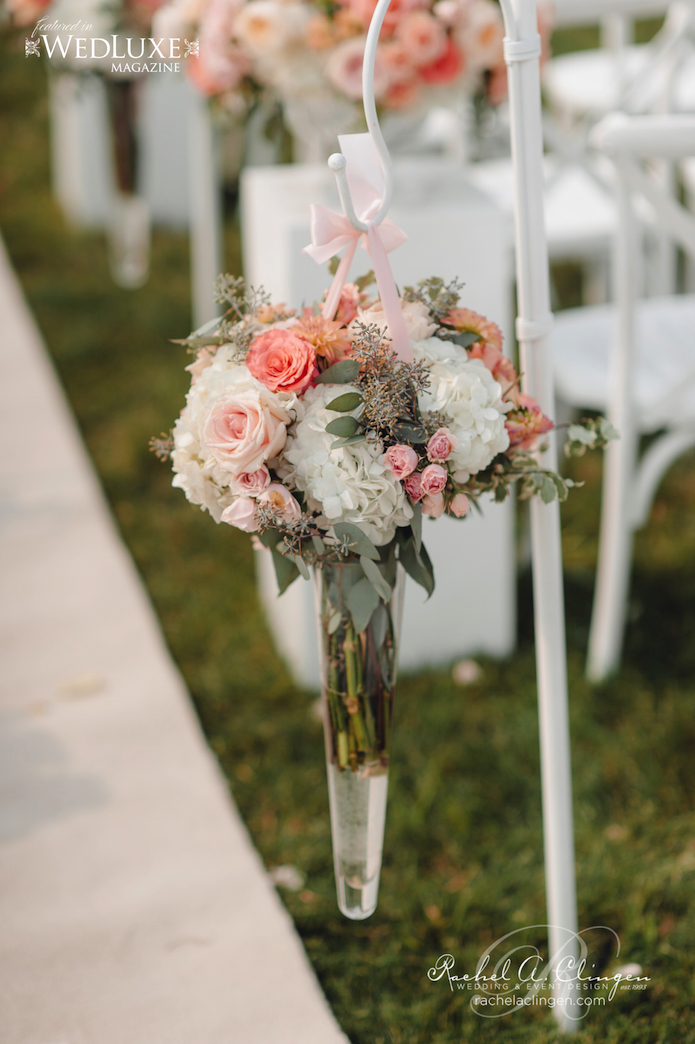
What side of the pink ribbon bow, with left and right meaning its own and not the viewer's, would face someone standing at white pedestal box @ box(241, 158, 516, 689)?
back

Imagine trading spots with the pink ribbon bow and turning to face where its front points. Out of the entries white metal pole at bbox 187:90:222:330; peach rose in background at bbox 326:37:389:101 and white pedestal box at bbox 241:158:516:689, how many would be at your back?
3

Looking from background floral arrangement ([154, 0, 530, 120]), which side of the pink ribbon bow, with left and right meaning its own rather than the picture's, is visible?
back

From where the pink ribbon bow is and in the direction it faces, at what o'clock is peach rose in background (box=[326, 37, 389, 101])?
The peach rose in background is roughly at 6 o'clock from the pink ribbon bow.

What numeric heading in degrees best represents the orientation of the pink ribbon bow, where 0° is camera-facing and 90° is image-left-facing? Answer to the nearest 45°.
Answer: approximately 0°

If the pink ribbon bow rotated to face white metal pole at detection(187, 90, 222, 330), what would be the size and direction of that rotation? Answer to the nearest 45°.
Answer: approximately 180°
